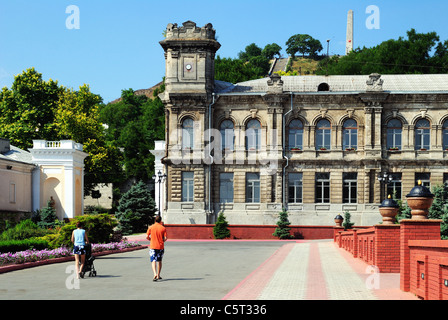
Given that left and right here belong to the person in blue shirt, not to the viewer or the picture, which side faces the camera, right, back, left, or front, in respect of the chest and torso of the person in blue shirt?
back

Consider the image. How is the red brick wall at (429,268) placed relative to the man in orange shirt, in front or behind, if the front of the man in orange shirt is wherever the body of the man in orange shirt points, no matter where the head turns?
behind

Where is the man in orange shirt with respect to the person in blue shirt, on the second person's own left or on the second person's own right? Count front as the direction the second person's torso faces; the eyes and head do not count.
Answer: on the second person's own right

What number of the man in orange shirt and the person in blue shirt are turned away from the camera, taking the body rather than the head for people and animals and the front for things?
2

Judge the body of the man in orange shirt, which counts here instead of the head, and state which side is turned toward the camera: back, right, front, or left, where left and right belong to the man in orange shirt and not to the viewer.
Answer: back
